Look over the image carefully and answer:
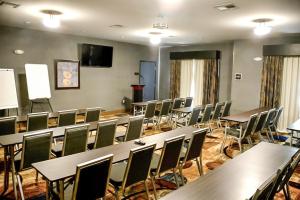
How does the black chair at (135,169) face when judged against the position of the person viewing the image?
facing away from the viewer and to the left of the viewer

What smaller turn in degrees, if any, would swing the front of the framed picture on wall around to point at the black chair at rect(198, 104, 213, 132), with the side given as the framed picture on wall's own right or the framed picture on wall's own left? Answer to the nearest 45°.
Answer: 0° — it already faces it

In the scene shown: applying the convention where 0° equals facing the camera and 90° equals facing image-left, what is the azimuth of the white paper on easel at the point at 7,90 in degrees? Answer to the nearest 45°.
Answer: approximately 315°

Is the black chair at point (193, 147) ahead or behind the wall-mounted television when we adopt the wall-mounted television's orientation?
ahead

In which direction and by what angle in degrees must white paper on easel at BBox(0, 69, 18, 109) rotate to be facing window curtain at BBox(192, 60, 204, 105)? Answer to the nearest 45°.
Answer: approximately 45° to its left

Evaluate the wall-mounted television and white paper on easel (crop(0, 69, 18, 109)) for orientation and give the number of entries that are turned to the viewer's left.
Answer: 0

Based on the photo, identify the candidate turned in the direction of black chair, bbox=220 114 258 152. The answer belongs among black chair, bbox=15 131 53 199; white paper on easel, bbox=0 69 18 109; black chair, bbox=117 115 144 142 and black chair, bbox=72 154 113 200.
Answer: the white paper on easel

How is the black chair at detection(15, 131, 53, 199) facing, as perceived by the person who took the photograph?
facing away from the viewer and to the left of the viewer

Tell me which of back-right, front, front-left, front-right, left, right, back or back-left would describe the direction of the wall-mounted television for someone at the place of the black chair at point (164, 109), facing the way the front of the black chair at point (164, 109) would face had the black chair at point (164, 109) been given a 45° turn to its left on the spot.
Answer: front-right

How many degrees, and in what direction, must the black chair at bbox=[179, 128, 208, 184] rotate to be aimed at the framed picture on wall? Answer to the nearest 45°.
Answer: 0° — it already faces it

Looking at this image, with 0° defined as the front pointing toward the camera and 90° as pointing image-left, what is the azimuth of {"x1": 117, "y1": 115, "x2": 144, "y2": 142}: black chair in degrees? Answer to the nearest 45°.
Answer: approximately 135°

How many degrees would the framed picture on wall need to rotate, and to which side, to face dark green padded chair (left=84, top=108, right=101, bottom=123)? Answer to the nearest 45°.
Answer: approximately 45° to its right

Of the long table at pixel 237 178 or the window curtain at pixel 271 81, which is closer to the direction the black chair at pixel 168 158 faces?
the window curtain

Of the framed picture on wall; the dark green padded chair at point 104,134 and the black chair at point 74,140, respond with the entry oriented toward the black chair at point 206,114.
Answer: the framed picture on wall
